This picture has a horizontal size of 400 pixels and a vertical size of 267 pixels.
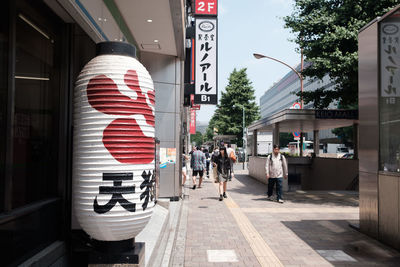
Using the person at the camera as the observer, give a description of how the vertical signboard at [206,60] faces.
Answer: facing the viewer

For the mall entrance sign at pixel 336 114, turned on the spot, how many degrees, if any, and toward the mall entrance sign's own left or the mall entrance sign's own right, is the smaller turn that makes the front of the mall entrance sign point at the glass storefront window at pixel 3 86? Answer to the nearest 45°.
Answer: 0° — it already faces it

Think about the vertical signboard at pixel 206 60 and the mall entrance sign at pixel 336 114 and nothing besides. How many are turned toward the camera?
2

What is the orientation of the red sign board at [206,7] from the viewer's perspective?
toward the camera

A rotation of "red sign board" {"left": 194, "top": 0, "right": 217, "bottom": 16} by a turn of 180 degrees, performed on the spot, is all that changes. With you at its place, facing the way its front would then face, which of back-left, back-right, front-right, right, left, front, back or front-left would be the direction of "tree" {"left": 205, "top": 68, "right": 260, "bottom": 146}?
front

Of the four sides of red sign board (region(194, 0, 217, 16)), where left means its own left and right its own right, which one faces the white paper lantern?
front

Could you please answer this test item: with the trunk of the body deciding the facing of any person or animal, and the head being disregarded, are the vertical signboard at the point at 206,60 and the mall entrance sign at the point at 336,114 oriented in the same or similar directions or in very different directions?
same or similar directions

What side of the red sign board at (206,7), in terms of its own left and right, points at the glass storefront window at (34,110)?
front

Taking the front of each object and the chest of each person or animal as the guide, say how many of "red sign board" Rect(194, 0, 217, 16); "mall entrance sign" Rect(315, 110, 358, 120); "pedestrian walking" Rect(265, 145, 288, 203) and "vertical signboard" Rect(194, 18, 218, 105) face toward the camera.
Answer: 4

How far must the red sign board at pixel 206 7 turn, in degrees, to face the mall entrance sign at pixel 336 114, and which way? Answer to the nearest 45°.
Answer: approximately 90° to its left

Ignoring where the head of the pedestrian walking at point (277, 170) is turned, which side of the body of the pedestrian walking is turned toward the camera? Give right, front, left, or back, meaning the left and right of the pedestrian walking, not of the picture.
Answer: front

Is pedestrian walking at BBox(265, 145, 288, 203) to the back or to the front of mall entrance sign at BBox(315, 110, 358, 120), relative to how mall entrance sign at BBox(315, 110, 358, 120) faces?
to the front

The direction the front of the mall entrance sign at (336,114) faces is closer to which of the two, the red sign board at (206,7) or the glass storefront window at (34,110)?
the glass storefront window
